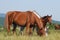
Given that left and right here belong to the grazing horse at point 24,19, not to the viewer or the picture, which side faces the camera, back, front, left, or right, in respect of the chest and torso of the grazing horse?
right
